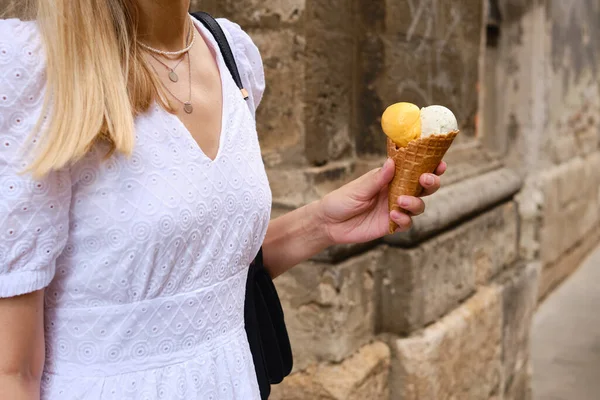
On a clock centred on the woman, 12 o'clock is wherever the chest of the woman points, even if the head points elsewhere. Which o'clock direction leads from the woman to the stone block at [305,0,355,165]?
The stone block is roughly at 8 o'clock from the woman.

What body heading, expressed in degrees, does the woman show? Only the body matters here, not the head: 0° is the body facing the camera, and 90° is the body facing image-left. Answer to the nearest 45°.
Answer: approximately 315°

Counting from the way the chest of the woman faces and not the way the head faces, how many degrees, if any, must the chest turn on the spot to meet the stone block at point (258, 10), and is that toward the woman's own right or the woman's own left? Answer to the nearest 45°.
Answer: approximately 135° to the woman's own left

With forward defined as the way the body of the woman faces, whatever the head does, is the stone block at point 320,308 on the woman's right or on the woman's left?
on the woman's left

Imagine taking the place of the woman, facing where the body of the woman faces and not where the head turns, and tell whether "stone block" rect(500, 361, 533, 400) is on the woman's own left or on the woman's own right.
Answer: on the woman's own left
